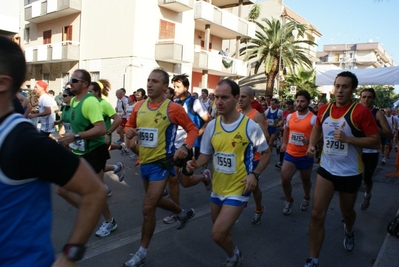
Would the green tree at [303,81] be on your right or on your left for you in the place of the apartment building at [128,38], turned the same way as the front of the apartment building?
on your left

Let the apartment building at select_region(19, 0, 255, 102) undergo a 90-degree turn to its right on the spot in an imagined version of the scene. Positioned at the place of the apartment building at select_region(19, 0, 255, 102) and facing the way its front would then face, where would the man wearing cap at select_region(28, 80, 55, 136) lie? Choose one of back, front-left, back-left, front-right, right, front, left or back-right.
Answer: front-left

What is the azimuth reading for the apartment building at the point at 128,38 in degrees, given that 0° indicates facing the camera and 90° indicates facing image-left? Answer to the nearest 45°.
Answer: approximately 315°

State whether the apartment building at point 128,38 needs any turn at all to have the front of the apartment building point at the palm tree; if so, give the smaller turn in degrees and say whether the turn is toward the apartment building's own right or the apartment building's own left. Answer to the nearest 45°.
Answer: approximately 45° to the apartment building's own left

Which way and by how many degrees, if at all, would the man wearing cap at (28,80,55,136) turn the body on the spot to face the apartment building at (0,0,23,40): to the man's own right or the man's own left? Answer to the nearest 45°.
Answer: approximately 90° to the man's own right

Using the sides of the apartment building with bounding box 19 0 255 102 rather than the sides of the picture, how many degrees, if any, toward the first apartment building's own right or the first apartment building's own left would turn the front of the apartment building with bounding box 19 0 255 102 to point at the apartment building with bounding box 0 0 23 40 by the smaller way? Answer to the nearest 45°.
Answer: approximately 90° to the first apartment building's own right

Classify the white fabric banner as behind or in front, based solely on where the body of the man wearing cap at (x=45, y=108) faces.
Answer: behind
